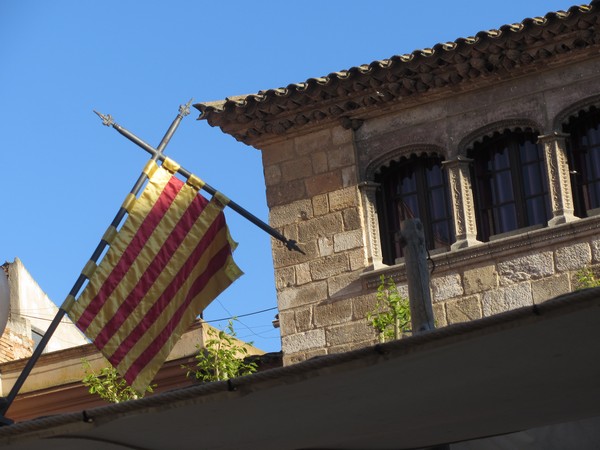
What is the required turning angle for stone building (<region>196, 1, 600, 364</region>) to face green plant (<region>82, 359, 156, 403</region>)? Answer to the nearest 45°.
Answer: approximately 90° to its right

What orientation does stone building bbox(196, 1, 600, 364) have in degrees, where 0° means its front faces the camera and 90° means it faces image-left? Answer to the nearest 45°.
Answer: approximately 0°

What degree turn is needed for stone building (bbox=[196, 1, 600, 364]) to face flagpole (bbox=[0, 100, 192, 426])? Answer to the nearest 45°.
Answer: approximately 45° to its right

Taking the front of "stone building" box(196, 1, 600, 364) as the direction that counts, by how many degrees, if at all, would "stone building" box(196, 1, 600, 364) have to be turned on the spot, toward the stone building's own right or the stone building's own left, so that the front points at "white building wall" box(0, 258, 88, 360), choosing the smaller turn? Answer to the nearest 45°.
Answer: approximately 135° to the stone building's own right

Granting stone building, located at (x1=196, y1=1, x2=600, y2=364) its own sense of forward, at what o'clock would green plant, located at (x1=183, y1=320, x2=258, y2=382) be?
The green plant is roughly at 3 o'clock from the stone building.
